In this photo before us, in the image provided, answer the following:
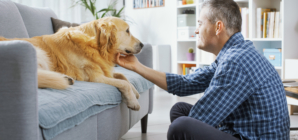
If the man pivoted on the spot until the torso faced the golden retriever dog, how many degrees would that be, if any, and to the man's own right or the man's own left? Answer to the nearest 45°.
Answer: approximately 45° to the man's own right

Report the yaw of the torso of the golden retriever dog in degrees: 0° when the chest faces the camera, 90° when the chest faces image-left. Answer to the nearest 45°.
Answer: approximately 270°

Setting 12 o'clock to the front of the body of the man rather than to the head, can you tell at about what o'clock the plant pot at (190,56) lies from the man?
The plant pot is roughly at 3 o'clock from the man.

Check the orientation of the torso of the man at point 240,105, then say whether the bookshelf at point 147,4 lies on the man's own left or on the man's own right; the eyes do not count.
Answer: on the man's own right

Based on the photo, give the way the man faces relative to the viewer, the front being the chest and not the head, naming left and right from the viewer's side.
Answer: facing to the left of the viewer

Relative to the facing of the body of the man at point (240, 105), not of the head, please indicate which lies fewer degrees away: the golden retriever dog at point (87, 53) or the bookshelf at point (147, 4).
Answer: the golden retriever dog

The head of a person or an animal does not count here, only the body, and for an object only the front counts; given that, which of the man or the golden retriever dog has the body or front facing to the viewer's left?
the man

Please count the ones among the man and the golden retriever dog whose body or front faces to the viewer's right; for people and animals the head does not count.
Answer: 1
